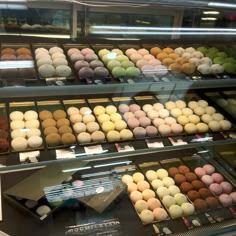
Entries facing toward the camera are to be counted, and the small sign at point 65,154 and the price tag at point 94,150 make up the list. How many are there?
2

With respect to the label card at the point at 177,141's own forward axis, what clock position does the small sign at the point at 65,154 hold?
The small sign is roughly at 2 o'clock from the label card.

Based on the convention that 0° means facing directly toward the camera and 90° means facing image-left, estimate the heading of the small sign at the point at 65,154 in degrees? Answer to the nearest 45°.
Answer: approximately 0°

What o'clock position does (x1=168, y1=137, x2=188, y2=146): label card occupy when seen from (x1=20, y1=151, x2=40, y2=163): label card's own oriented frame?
(x1=168, y1=137, x2=188, y2=146): label card is roughly at 9 o'clock from (x1=20, y1=151, x2=40, y2=163): label card.

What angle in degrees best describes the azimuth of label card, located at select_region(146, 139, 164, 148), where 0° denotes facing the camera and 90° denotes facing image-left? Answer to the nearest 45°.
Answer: approximately 0°
